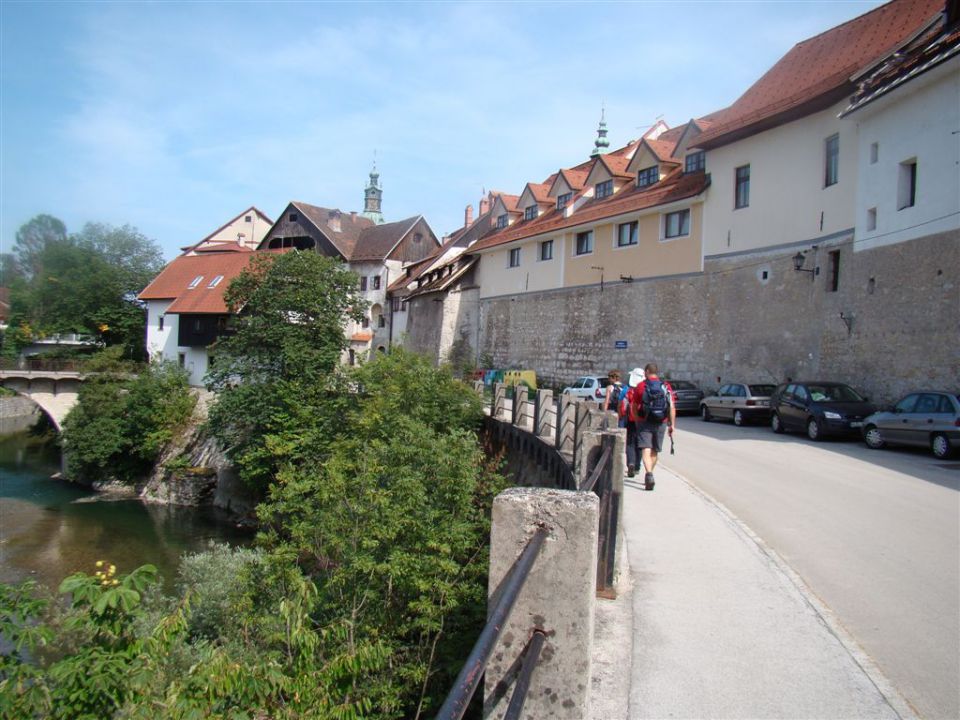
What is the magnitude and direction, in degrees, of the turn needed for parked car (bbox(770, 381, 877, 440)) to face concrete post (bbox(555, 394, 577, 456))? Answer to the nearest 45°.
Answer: approximately 45° to its right

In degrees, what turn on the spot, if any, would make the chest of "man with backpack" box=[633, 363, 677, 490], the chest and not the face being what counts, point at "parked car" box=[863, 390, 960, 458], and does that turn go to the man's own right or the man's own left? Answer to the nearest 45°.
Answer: approximately 45° to the man's own right

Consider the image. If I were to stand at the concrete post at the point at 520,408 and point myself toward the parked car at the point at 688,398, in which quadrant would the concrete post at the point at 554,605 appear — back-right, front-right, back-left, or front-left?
back-right

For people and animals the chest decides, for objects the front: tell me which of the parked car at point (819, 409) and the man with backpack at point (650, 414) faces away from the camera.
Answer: the man with backpack

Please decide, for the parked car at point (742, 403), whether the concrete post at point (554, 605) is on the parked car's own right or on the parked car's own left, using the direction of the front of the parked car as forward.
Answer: on the parked car's own left

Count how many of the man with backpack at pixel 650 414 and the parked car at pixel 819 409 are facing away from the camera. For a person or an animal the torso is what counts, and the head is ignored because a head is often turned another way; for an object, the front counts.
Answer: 1

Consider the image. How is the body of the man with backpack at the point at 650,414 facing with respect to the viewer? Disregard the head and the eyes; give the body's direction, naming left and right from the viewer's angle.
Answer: facing away from the viewer

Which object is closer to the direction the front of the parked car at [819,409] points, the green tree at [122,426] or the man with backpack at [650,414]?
the man with backpack

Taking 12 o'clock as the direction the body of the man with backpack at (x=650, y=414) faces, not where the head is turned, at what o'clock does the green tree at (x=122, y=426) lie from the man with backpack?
The green tree is roughly at 10 o'clock from the man with backpack.

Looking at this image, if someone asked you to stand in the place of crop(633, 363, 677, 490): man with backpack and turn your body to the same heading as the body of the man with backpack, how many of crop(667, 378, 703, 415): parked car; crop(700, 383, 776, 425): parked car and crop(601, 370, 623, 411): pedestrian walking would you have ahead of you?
3
